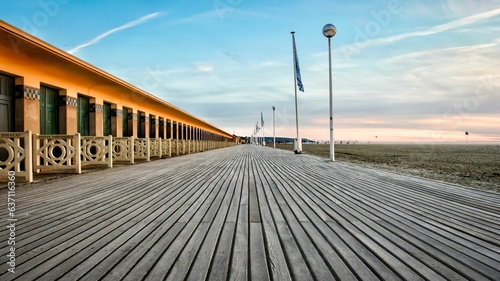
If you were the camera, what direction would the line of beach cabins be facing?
facing the viewer and to the right of the viewer
